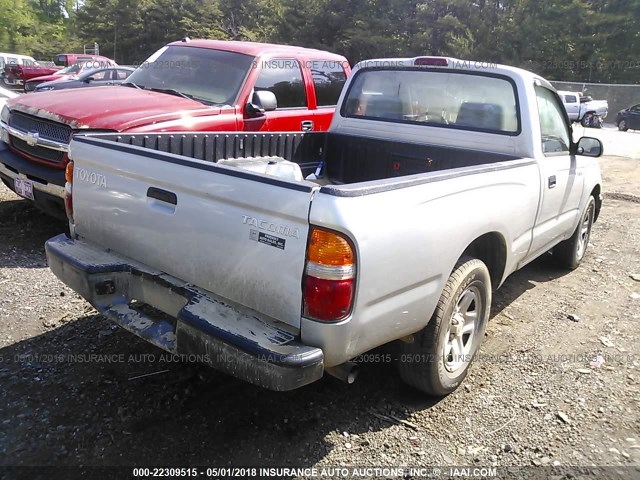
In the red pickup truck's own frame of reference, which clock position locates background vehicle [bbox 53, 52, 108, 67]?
The background vehicle is roughly at 4 o'clock from the red pickup truck.

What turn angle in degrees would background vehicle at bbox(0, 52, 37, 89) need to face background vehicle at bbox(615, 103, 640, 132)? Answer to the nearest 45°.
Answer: approximately 90° to its left

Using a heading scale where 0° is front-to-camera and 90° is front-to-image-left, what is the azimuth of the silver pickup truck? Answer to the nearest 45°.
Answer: approximately 225°

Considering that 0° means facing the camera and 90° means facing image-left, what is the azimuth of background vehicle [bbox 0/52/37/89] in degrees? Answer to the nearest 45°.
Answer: approximately 45°

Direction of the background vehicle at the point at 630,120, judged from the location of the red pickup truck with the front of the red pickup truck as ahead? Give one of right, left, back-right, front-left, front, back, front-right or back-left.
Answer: back

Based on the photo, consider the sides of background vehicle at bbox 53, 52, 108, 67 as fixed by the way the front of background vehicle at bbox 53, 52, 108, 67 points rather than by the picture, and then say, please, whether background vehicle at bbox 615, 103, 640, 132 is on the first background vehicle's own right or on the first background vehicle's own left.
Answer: on the first background vehicle's own left

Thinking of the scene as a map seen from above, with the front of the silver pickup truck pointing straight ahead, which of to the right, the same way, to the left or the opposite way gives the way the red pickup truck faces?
the opposite way

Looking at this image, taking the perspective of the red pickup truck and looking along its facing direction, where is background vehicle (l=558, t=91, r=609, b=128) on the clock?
The background vehicle is roughly at 6 o'clock from the red pickup truck.

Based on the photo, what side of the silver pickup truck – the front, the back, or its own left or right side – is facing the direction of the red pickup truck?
left

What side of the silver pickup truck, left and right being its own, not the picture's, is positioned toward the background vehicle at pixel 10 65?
left

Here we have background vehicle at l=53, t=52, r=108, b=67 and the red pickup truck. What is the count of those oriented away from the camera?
0
